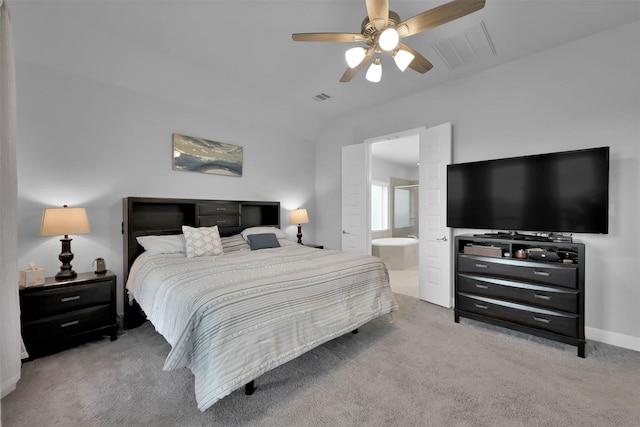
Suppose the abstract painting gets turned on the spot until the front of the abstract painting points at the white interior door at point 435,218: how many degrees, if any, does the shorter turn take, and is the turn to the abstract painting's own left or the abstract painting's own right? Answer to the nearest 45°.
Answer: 0° — it already faces it

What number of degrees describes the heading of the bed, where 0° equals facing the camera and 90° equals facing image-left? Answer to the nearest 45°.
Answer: approximately 315°

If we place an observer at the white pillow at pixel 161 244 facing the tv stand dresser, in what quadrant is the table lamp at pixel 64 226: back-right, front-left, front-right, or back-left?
back-right

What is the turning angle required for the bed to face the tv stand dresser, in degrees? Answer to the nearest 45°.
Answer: approximately 45° to its left

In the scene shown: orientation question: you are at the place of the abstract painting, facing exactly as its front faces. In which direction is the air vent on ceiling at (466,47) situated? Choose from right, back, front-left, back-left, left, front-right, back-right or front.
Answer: front

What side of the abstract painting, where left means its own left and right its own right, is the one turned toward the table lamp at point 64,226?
right

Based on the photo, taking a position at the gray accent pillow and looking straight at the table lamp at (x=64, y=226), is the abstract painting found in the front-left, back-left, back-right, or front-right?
front-right

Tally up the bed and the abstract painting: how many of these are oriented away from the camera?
0

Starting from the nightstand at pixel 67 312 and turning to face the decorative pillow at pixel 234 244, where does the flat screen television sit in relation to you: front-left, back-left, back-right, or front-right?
front-right

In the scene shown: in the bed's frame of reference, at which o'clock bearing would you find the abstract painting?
The abstract painting is roughly at 7 o'clock from the bed.

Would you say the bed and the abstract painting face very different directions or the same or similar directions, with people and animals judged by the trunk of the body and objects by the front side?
same or similar directions
